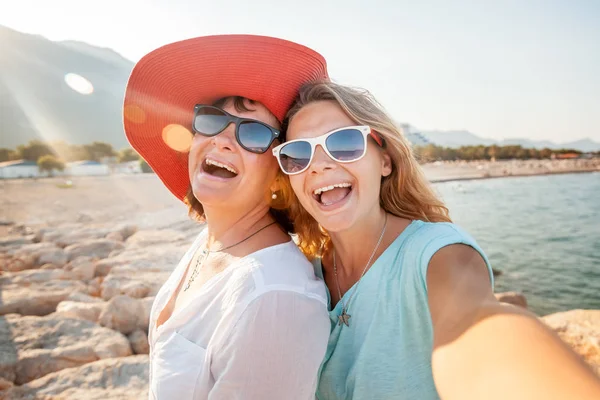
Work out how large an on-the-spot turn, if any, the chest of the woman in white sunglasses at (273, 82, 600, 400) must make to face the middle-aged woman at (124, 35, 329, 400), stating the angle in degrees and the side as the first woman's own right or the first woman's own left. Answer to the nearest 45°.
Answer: approximately 45° to the first woman's own right

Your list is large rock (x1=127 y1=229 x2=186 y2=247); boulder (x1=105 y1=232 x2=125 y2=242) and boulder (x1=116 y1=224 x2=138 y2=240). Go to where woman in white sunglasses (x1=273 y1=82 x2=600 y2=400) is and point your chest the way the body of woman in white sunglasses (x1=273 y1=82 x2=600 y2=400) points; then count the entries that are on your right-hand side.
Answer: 3

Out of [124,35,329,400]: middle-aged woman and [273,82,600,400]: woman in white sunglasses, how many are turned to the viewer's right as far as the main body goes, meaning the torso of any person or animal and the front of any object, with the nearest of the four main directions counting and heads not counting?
0

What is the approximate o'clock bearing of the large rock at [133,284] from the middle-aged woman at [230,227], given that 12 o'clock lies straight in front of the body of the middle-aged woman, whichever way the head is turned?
The large rock is roughly at 4 o'clock from the middle-aged woman.

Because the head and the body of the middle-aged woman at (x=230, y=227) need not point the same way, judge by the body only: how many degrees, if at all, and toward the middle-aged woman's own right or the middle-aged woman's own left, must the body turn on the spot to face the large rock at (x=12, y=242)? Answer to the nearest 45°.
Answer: approximately 90° to the middle-aged woman's own right

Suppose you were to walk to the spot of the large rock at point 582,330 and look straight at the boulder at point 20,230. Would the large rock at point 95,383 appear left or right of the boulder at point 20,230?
left

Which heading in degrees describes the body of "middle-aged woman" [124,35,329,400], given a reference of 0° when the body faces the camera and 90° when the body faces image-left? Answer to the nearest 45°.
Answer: approximately 45°

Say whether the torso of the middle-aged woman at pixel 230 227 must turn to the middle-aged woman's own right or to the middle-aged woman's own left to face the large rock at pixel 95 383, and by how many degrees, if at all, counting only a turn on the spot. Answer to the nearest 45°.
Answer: approximately 90° to the middle-aged woman's own right

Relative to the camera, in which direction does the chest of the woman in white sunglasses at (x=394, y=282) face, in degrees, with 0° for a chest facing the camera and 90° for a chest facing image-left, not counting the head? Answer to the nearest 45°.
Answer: approximately 45°

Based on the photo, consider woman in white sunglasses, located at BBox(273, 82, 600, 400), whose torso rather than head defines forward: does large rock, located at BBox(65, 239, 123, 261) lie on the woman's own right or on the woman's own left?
on the woman's own right
